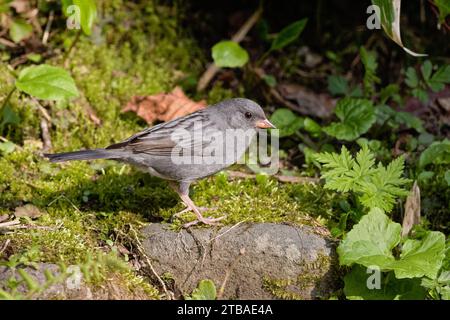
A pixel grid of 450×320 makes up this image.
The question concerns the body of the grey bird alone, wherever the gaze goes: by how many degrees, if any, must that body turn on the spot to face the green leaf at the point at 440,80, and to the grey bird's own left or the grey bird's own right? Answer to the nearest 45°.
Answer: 0° — it already faces it

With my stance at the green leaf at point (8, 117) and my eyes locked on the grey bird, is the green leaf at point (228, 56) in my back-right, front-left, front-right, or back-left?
front-left

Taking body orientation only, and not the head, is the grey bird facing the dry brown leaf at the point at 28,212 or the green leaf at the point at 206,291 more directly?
the green leaf

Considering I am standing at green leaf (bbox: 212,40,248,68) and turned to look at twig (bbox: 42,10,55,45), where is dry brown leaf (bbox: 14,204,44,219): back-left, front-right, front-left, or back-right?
front-left

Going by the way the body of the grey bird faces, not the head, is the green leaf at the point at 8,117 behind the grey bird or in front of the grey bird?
behind

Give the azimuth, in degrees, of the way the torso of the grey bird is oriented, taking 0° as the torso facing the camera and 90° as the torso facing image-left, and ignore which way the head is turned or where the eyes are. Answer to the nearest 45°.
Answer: approximately 270°

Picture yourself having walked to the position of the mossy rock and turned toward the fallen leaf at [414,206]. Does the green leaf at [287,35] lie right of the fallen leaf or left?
left

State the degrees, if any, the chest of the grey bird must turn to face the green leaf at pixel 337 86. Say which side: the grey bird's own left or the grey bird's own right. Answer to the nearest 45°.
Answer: approximately 45° to the grey bird's own left

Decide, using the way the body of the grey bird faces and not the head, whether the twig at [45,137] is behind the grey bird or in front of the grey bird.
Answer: behind

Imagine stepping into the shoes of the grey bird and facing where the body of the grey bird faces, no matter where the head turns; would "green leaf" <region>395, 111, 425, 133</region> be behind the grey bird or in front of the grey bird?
in front

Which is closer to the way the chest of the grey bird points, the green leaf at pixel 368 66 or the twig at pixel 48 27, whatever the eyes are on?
the green leaf
